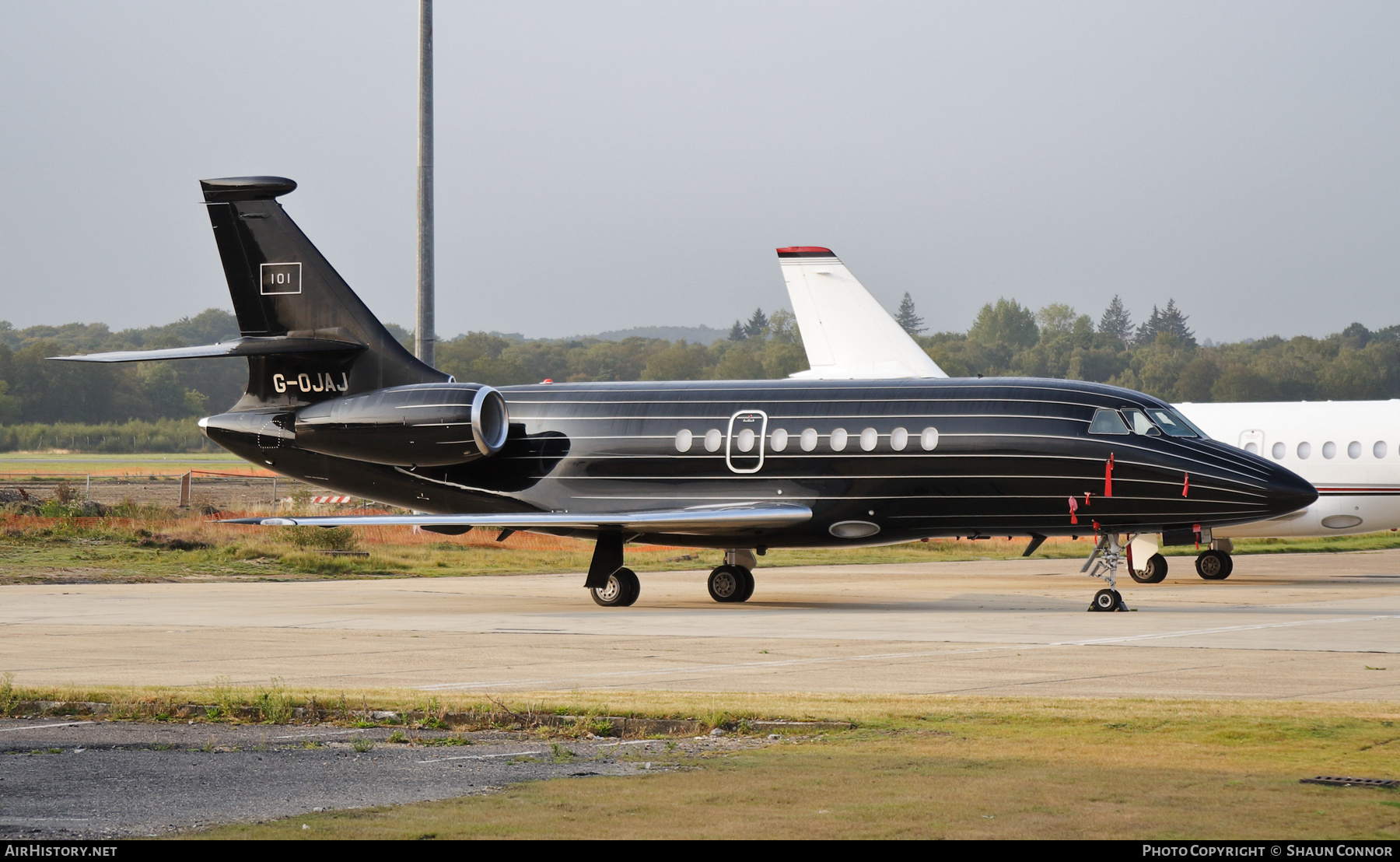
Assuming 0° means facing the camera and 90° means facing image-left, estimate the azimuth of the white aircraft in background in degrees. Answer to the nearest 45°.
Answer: approximately 270°

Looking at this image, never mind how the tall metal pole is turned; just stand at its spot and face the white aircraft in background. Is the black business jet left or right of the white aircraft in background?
right

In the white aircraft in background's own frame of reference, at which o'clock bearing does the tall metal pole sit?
The tall metal pole is roughly at 6 o'clock from the white aircraft in background.

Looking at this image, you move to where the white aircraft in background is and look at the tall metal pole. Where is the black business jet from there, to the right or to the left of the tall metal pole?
left

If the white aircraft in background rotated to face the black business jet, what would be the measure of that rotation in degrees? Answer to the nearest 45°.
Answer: approximately 135° to its right
